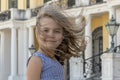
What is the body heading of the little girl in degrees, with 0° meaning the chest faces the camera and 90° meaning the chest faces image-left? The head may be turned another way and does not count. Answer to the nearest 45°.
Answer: approximately 315°
